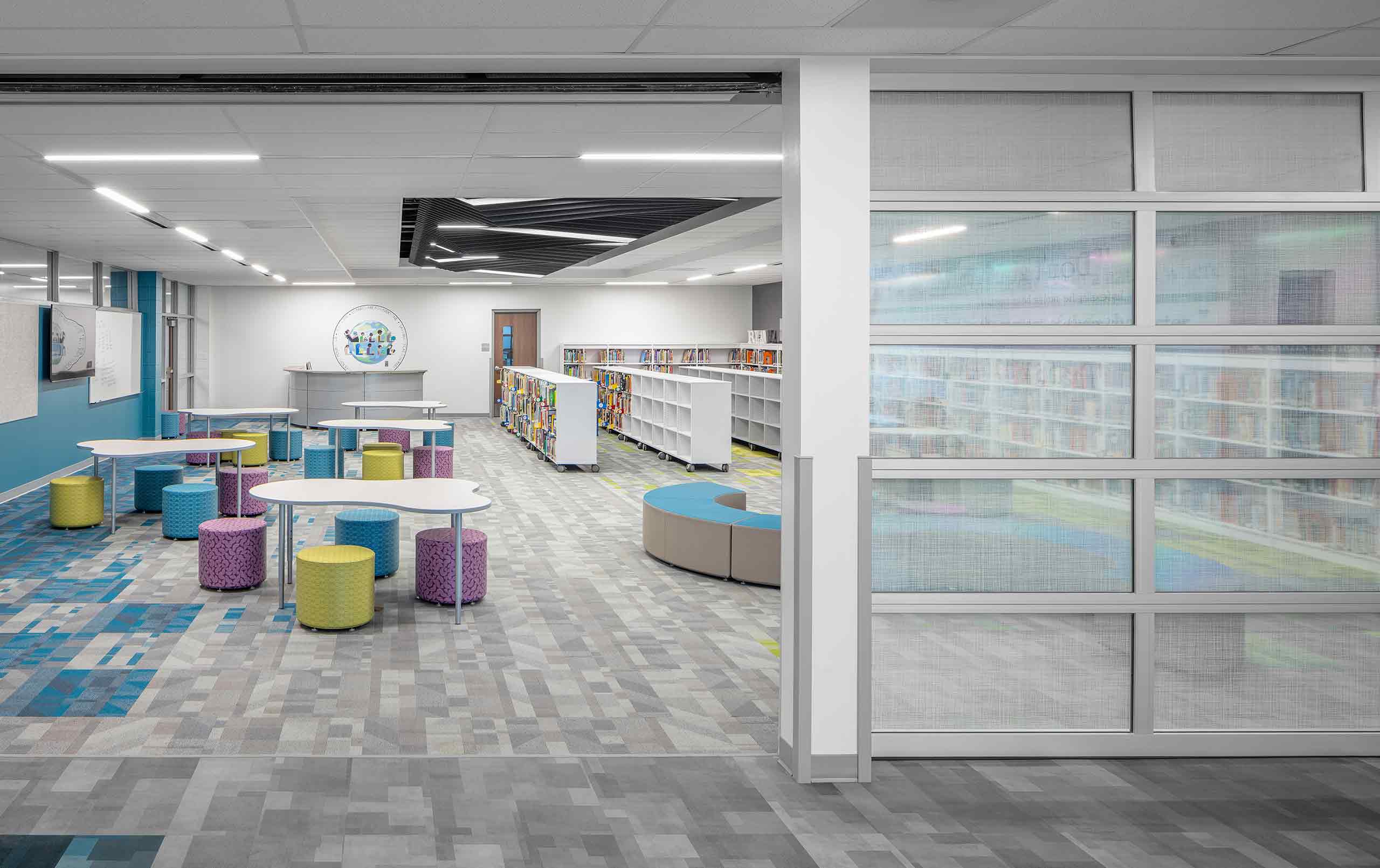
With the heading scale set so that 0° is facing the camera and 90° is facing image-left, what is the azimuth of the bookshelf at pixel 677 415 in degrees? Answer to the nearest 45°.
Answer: approximately 45°

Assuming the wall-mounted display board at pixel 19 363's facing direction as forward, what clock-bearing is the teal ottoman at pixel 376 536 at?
The teal ottoman is roughly at 1 o'clock from the wall-mounted display board.

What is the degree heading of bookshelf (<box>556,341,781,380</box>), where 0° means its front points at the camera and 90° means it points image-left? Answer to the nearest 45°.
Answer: approximately 0°
